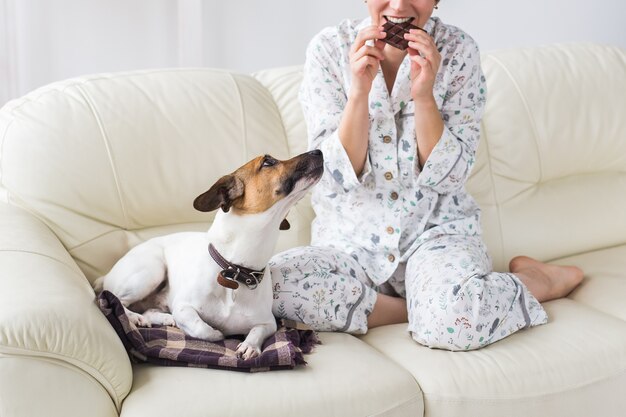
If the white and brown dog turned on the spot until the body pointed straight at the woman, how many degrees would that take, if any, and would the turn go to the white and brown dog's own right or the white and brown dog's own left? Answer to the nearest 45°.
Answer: approximately 90° to the white and brown dog's own left

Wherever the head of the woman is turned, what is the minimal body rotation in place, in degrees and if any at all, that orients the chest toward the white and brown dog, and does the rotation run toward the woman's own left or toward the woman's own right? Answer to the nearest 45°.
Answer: approximately 45° to the woman's own right

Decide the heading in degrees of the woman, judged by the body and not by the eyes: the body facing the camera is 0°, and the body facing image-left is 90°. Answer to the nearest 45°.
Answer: approximately 0°

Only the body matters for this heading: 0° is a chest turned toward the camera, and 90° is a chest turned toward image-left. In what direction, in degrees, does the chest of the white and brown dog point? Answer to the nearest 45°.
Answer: approximately 315°
